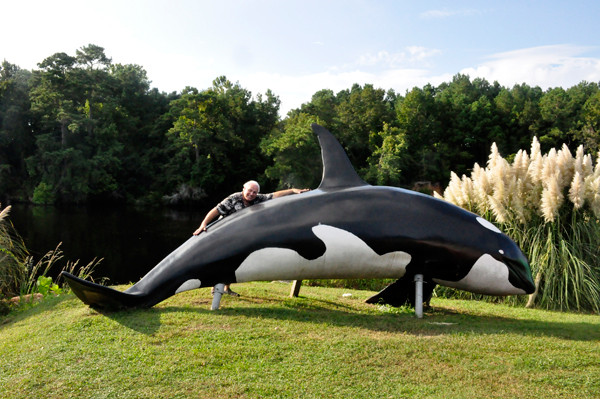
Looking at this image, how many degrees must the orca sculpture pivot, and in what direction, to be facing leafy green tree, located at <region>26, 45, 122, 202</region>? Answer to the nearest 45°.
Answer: approximately 135° to its left

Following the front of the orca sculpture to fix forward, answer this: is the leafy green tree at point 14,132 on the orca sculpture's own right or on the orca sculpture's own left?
on the orca sculpture's own left

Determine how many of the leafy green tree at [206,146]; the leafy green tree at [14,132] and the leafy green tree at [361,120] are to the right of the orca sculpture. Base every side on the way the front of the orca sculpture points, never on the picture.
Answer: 0

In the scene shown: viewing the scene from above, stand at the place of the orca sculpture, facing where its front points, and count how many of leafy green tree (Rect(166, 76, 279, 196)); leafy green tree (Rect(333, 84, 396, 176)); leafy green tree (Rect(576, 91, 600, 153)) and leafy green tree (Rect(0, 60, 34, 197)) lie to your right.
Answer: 0

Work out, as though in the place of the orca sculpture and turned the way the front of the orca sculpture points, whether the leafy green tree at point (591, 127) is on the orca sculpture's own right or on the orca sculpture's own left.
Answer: on the orca sculpture's own left

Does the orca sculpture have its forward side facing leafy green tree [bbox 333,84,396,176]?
no

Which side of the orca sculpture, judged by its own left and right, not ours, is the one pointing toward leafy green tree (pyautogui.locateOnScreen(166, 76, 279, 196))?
left

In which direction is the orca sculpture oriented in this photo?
to the viewer's right

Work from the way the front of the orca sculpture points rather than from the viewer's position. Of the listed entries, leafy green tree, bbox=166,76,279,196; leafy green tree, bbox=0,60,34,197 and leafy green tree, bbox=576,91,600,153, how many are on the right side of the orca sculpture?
0

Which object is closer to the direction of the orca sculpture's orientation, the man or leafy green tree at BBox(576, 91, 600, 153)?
the leafy green tree
